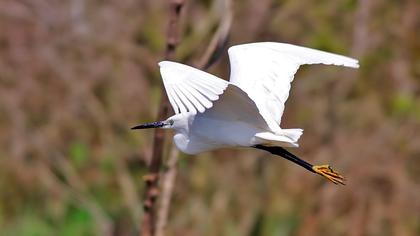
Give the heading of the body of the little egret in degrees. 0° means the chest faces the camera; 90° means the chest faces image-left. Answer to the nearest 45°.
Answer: approximately 90°
